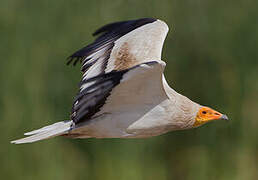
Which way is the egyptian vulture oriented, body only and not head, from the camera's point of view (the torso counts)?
to the viewer's right
